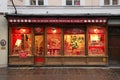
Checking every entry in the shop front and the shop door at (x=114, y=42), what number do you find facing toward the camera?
2

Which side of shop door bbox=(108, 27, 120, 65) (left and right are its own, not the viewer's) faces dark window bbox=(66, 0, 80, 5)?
right

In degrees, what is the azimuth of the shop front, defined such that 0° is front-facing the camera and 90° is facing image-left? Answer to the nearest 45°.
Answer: approximately 0°

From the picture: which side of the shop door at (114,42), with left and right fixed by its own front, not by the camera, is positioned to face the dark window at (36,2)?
right

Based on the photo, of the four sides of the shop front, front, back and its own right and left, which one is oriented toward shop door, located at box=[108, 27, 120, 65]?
left

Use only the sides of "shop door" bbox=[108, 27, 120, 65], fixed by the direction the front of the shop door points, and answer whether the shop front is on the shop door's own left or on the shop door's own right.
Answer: on the shop door's own right

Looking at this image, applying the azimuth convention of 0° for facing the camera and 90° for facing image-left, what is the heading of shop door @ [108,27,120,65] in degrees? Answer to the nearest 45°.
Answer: approximately 0°
